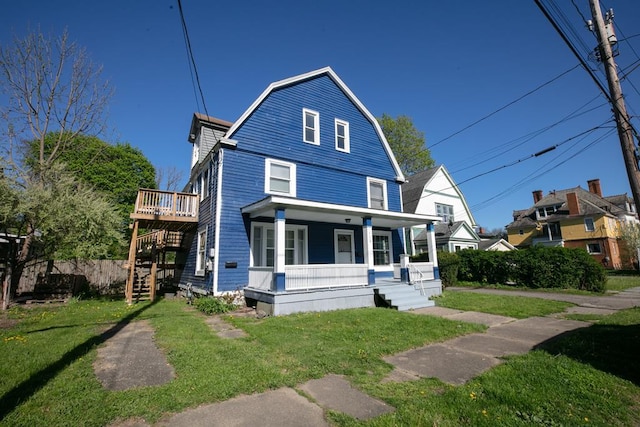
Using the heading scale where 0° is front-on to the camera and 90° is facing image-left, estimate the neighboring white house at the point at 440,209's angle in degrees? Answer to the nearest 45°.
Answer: approximately 315°

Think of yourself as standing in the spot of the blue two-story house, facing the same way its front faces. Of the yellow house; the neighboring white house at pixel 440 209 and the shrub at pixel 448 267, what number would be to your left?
3
